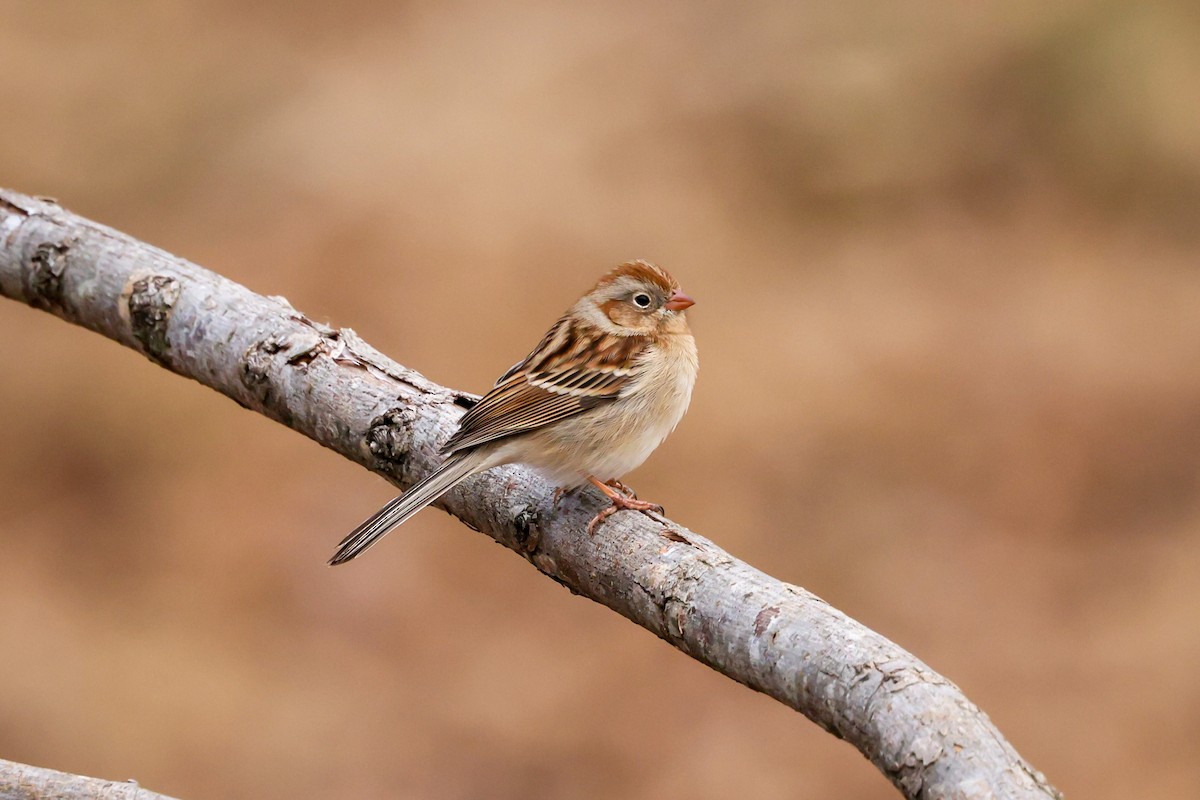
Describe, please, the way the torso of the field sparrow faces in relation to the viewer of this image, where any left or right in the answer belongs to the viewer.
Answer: facing to the right of the viewer
